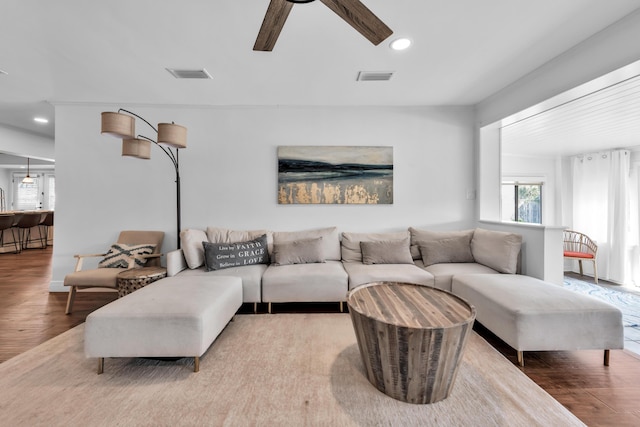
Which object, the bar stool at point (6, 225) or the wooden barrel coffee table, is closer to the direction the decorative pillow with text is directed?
the wooden barrel coffee table

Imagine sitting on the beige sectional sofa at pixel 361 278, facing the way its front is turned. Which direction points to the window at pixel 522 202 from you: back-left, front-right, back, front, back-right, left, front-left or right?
back-left

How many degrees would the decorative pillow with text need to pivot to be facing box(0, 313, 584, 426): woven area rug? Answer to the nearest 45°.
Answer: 0° — it already faces it

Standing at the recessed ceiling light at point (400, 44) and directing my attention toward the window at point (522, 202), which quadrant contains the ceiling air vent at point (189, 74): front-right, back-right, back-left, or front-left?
back-left

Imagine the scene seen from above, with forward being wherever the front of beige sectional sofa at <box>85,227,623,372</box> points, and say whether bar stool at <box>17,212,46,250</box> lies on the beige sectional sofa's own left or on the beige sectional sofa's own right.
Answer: on the beige sectional sofa's own right

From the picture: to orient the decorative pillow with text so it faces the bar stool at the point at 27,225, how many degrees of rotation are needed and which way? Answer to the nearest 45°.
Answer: approximately 135° to its right

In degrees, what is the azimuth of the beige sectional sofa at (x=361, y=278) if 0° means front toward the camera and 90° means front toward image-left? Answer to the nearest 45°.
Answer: approximately 0°
